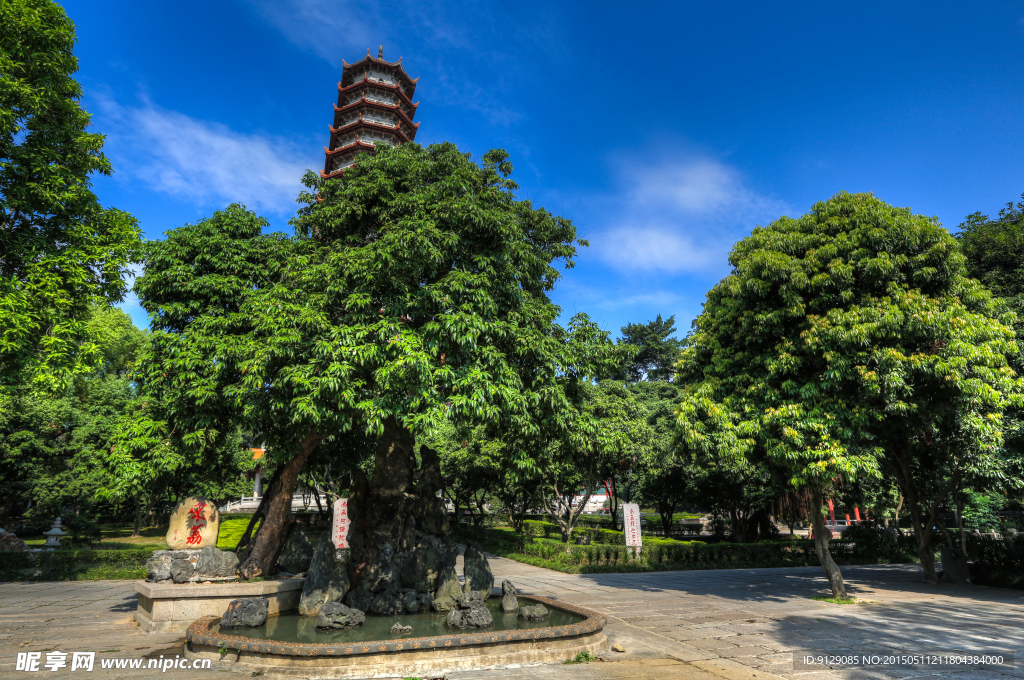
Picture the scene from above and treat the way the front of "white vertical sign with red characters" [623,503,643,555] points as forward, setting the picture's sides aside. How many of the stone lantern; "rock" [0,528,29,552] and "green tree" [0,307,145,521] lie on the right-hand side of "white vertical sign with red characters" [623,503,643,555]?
3

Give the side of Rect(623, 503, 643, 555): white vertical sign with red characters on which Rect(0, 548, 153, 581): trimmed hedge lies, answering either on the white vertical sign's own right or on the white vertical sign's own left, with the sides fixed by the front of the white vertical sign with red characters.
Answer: on the white vertical sign's own right

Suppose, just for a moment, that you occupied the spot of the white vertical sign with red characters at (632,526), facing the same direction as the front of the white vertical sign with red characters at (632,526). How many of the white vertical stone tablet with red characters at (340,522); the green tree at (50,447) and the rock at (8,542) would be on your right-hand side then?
3

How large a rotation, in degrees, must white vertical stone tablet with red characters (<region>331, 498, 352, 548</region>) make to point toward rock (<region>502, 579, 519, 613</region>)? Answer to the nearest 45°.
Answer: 0° — it already faces it

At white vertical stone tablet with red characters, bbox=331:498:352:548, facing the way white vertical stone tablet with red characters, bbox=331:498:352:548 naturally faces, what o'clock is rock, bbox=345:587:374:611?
The rock is roughly at 12 o'clock from the white vertical stone tablet with red characters.

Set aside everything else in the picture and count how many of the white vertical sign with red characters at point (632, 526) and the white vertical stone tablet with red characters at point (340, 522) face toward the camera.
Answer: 2

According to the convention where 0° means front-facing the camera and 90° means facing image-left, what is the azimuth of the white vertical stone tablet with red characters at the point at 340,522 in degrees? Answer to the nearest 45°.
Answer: approximately 0°
